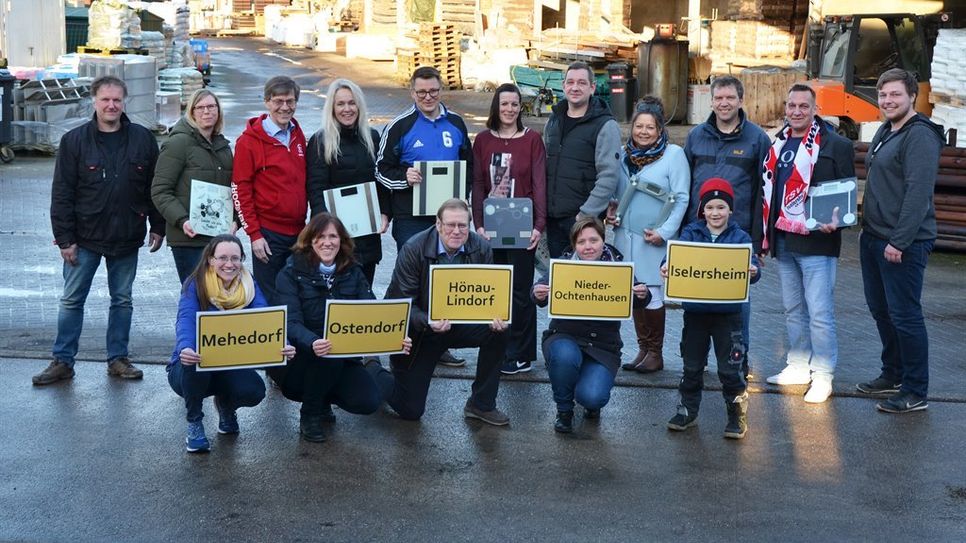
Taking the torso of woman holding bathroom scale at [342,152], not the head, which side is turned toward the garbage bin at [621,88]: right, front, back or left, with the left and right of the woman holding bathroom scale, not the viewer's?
back

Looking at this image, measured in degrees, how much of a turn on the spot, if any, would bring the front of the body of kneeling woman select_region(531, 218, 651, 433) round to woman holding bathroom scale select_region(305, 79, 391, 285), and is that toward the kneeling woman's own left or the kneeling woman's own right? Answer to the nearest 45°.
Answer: approximately 135° to the kneeling woman's own right

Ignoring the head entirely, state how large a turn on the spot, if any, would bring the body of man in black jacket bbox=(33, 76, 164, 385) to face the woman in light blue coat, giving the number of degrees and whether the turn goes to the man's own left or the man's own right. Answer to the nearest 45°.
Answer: approximately 90° to the man's own left

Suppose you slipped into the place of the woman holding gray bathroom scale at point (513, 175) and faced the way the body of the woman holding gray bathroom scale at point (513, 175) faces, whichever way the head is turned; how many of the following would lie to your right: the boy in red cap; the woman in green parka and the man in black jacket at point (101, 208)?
2

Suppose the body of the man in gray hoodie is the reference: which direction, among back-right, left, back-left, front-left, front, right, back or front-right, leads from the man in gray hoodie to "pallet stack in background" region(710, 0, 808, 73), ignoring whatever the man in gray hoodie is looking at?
back-right

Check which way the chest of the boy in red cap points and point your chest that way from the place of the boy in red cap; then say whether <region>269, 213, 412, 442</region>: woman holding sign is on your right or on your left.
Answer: on your right
